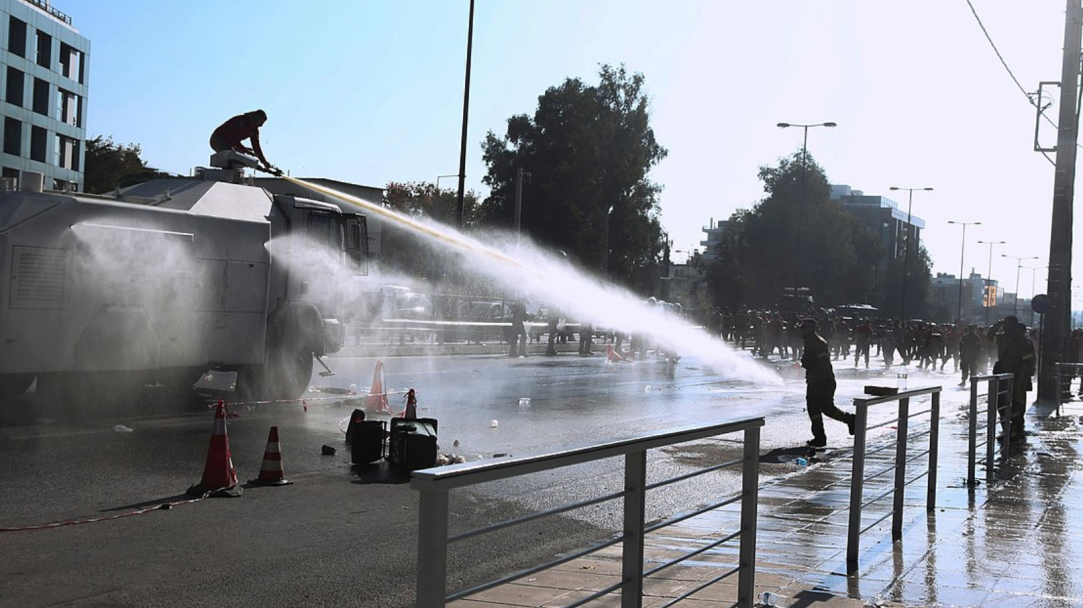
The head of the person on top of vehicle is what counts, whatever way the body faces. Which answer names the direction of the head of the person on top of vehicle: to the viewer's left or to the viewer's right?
to the viewer's right

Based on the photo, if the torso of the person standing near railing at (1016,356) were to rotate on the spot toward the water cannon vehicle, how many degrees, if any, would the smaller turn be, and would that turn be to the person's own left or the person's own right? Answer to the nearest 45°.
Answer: approximately 45° to the person's own left

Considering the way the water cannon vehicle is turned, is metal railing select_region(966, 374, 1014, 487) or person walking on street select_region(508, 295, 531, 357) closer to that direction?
the person walking on street

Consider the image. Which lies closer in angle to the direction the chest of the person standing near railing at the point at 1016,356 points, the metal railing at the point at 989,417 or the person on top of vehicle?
the person on top of vehicle

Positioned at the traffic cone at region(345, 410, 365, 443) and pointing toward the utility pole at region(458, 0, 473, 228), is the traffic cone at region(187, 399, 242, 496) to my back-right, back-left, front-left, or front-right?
back-left

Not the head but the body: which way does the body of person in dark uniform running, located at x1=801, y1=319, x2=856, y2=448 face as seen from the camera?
to the viewer's left

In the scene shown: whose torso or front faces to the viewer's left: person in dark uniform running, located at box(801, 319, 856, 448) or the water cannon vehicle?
the person in dark uniform running

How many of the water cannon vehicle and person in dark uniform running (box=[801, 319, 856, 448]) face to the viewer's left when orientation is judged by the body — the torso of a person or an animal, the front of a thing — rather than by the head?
1

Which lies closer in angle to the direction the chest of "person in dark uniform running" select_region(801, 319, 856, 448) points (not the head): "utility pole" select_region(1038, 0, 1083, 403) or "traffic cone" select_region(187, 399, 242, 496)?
the traffic cone

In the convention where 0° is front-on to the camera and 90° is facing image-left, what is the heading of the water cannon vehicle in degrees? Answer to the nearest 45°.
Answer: approximately 225°

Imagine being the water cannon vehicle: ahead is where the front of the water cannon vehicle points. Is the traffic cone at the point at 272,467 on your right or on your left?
on your right

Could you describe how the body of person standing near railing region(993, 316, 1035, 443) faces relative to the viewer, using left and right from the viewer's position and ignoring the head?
facing to the left of the viewer
